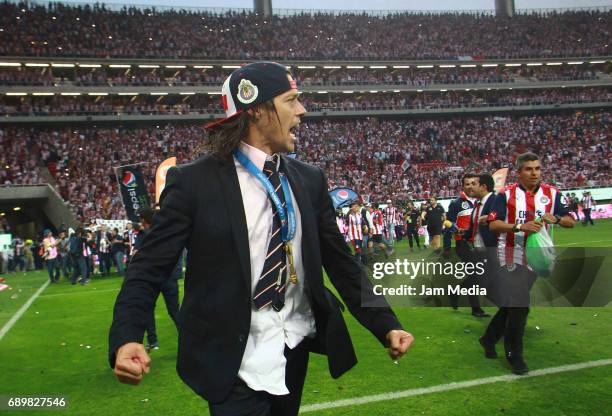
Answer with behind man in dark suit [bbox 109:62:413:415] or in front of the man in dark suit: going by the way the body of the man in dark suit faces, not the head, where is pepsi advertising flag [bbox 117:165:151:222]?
behind

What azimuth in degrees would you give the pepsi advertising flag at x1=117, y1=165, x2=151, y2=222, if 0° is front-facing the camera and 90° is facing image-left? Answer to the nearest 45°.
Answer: approximately 0°

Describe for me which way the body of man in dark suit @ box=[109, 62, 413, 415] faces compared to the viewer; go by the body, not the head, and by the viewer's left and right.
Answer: facing the viewer and to the right of the viewer

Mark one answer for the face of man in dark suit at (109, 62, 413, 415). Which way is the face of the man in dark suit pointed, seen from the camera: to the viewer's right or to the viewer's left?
to the viewer's right

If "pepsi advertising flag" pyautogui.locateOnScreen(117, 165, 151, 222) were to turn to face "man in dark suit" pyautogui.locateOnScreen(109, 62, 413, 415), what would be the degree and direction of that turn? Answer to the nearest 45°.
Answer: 0° — it already faces them

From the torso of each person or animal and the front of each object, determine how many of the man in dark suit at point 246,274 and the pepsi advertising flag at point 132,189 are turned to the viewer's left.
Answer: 0
